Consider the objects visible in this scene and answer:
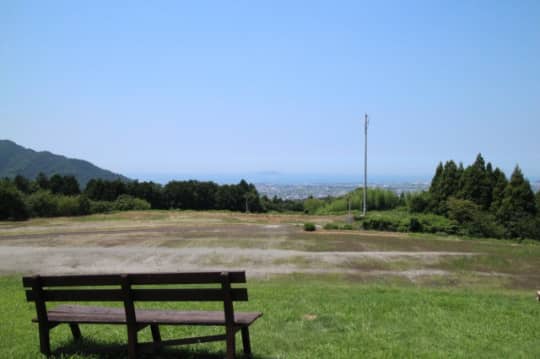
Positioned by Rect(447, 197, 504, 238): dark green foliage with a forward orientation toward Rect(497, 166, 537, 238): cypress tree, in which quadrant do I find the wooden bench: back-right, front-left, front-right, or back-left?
back-right

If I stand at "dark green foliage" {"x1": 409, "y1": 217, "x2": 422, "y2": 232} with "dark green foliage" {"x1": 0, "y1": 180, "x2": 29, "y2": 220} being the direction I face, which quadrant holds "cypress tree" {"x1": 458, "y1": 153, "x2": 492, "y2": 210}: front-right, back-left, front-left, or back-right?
back-right

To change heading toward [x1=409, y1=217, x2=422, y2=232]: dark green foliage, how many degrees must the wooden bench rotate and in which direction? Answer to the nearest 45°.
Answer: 0° — it already faces it

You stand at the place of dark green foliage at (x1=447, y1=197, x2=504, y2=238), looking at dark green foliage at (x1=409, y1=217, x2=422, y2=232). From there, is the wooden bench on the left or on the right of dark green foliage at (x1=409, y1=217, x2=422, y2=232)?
left

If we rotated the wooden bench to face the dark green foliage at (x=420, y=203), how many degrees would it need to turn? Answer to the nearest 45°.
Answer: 0° — it already faces it

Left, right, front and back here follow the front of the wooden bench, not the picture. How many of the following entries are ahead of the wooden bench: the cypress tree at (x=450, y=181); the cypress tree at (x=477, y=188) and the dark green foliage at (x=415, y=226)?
3

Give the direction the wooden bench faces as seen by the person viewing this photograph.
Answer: facing away from the viewer and to the right of the viewer
